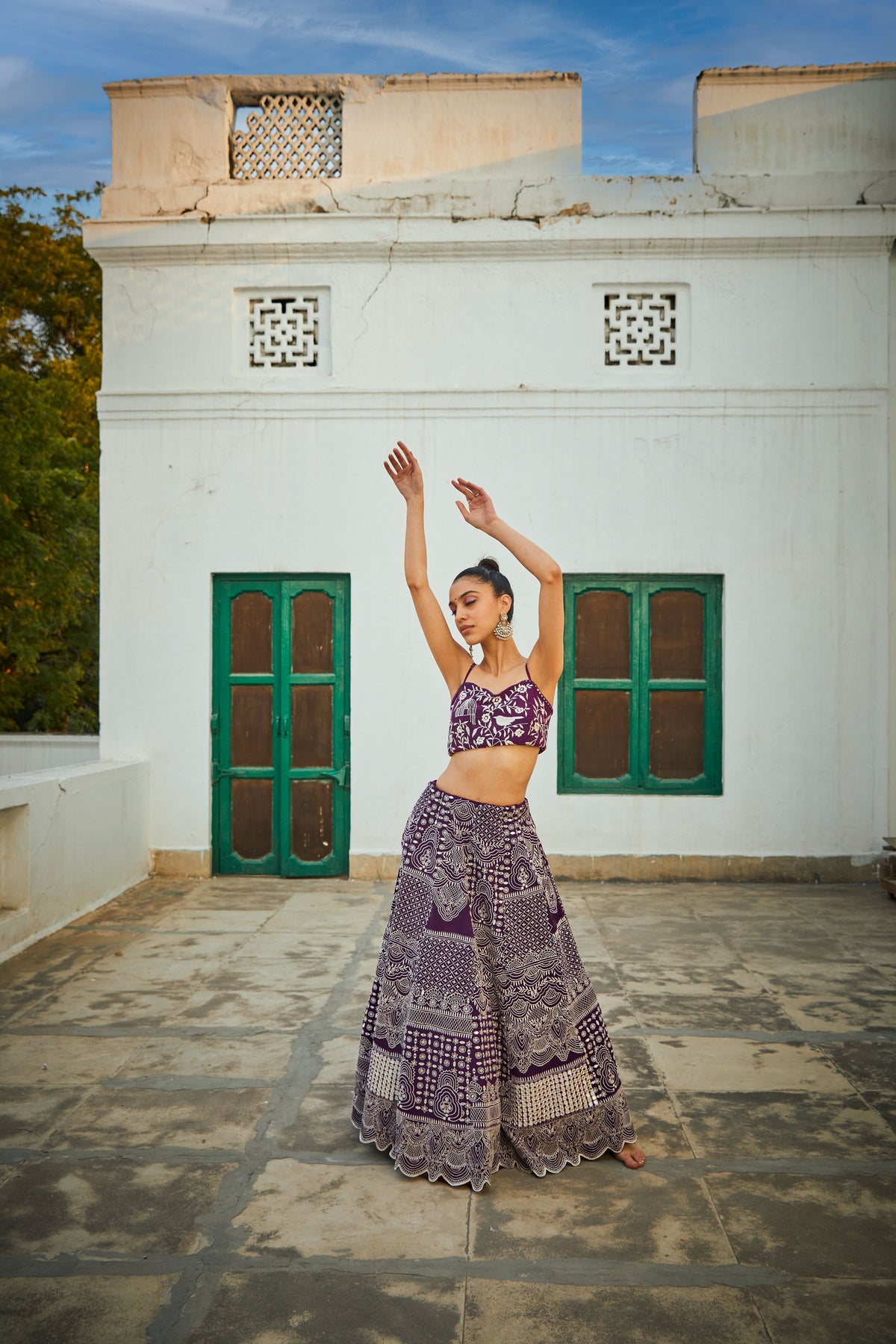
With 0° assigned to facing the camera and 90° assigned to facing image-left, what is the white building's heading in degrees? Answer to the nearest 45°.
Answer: approximately 0°

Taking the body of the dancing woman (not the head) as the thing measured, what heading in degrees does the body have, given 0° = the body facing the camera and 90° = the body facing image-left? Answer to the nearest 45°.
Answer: approximately 0°

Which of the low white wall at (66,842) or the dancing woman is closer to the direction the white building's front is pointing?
the dancing woman

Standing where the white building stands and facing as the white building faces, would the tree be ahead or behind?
behind

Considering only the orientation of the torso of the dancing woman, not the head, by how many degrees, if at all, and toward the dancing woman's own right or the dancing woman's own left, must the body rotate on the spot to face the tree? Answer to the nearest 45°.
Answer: approximately 135° to the dancing woman's own right

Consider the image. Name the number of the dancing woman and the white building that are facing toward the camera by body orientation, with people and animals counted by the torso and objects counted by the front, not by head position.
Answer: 2

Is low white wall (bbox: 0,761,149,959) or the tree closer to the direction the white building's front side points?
the low white wall

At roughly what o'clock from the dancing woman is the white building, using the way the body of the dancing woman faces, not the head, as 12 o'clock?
The white building is roughly at 6 o'clock from the dancing woman.

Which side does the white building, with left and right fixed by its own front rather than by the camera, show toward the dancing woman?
front
